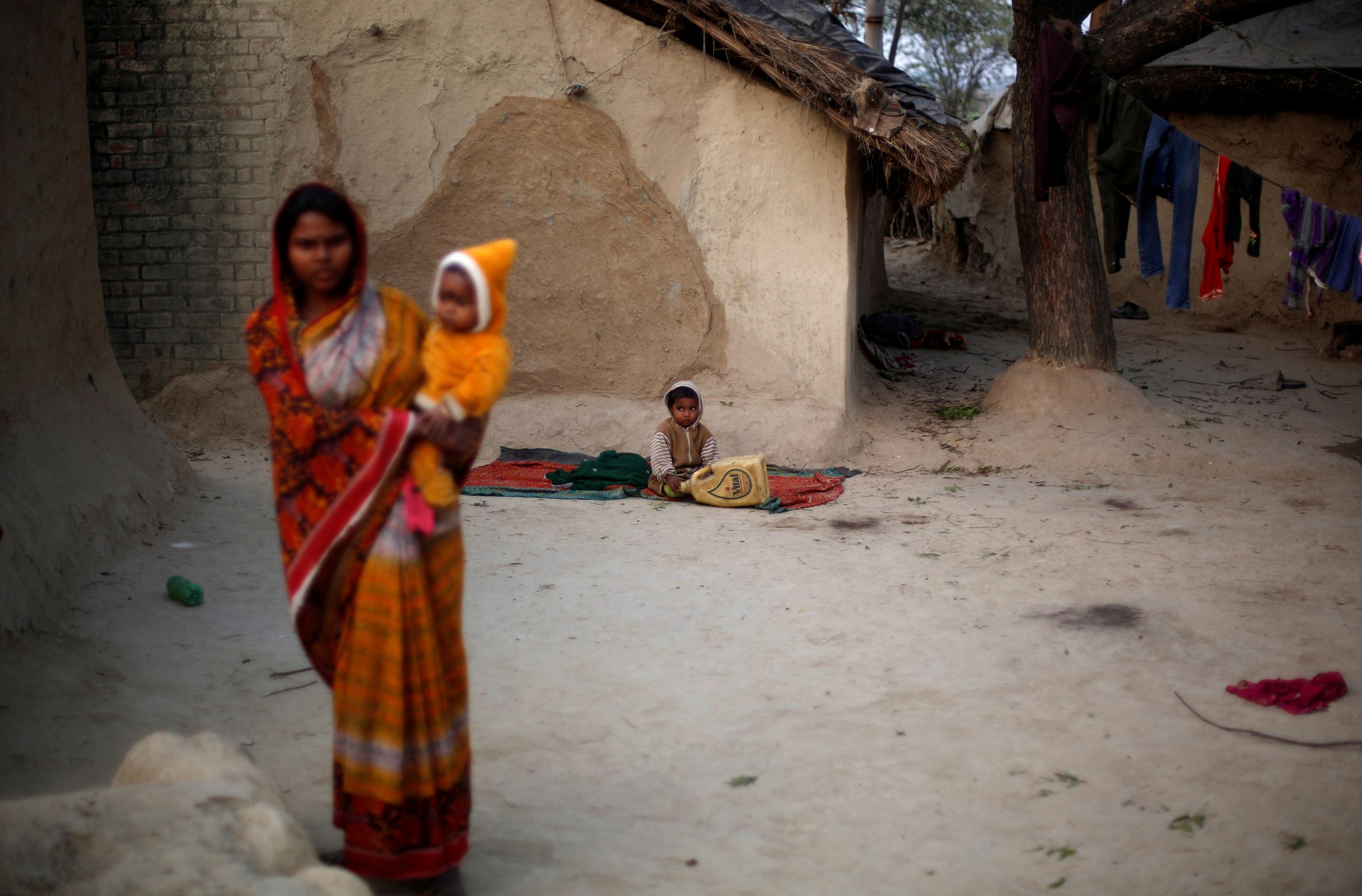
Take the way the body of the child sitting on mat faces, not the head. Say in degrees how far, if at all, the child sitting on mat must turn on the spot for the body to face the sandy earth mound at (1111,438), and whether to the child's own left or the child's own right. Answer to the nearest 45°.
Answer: approximately 90° to the child's own left

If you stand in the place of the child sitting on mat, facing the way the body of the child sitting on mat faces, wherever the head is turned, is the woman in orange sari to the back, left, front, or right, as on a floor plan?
front

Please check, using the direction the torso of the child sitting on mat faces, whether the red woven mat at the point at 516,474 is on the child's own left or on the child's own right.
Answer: on the child's own right

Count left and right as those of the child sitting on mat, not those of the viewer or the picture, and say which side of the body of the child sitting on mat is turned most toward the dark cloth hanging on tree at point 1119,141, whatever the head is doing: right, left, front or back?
left

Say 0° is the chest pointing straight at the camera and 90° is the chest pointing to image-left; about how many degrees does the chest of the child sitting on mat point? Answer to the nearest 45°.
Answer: approximately 0°

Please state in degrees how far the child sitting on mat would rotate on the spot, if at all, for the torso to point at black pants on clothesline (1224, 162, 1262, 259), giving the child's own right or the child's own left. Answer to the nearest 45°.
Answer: approximately 90° to the child's own left

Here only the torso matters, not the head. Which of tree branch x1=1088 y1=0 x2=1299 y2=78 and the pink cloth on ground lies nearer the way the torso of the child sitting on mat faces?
the pink cloth on ground

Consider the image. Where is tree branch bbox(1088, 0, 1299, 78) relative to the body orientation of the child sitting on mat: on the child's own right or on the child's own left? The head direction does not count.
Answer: on the child's own left
